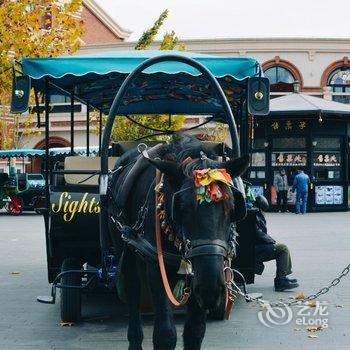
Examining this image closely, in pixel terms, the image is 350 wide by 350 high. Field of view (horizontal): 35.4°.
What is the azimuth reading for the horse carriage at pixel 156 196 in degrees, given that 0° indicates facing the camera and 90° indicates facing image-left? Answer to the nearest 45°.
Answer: approximately 0°

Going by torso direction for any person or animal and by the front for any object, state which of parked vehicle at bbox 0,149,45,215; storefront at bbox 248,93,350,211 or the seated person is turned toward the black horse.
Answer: the storefront

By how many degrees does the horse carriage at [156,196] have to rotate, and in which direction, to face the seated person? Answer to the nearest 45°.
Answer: approximately 135° to its left

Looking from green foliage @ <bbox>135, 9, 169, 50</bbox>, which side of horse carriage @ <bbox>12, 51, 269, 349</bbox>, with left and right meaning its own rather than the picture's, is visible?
back

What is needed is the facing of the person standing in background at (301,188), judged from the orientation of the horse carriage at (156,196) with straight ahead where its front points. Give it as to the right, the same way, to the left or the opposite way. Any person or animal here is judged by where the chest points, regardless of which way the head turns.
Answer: the opposite way

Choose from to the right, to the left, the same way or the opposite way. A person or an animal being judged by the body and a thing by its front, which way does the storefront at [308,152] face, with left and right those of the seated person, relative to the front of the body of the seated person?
to the right

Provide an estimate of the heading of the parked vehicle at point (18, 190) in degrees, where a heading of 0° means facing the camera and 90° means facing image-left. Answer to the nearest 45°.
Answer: approximately 90°

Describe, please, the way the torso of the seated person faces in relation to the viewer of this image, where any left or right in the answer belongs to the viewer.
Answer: facing to the right of the viewer

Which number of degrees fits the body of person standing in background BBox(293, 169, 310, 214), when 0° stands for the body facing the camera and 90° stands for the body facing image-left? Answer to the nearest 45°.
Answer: approximately 180°

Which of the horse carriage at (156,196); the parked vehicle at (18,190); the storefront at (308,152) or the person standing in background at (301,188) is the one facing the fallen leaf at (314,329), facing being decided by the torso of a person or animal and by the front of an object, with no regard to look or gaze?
the storefront
